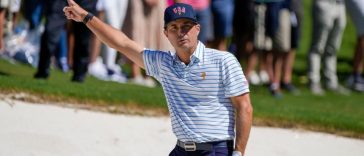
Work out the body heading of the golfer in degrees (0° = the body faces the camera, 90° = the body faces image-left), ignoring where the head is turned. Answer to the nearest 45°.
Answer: approximately 45°
